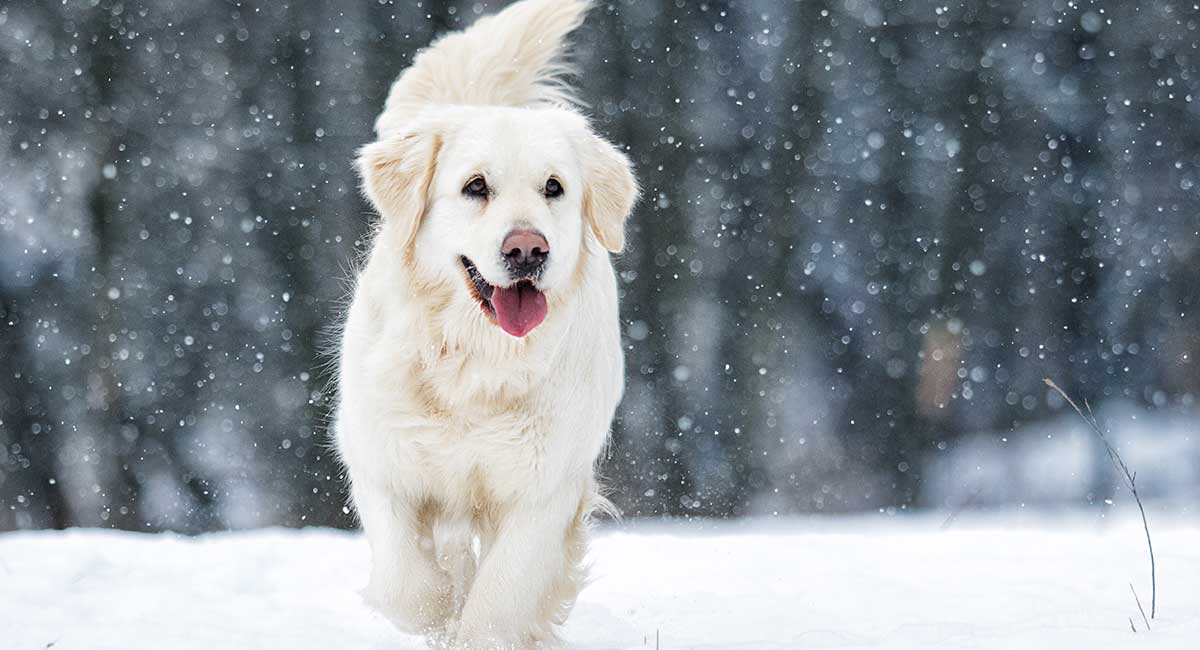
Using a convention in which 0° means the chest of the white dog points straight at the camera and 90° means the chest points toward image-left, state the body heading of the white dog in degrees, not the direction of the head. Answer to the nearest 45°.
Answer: approximately 0°
